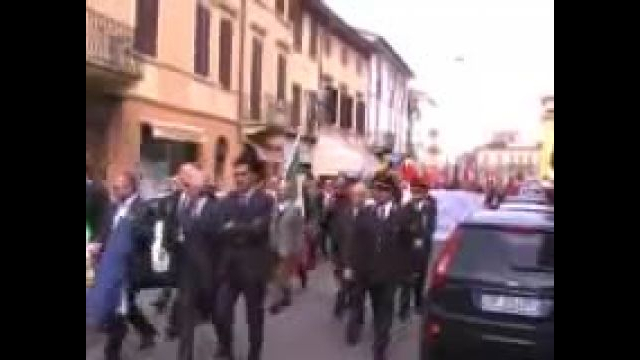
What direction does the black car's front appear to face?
away from the camera

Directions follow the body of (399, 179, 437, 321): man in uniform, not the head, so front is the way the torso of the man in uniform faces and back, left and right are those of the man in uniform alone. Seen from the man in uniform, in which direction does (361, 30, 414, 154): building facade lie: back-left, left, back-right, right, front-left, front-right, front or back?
back

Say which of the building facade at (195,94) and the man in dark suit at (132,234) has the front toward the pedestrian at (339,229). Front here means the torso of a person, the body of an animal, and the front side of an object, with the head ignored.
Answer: the building facade

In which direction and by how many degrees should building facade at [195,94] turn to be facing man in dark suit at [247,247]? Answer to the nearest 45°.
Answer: approximately 45° to its right

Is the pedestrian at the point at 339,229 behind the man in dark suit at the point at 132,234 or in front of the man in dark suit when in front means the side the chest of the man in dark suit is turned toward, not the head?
behind

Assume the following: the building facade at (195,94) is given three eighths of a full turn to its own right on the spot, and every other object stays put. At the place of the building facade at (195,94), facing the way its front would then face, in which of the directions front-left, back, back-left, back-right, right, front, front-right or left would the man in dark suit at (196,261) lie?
left
